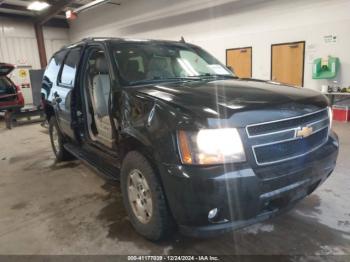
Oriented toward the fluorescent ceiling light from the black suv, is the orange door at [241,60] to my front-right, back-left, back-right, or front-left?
front-right

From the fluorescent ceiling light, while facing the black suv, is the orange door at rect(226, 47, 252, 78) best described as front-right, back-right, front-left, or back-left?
front-left

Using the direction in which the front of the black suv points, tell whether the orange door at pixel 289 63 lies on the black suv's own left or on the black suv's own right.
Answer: on the black suv's own left

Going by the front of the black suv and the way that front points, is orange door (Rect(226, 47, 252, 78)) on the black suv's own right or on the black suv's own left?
on the black suv's own left

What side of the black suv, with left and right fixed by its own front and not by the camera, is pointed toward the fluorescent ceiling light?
back

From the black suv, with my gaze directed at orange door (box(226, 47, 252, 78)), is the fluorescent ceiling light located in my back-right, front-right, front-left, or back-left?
front-left

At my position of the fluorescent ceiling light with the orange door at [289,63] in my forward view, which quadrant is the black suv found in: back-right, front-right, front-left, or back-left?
front-right

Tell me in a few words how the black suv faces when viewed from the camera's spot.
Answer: facing the viewer and to the right of the viewer

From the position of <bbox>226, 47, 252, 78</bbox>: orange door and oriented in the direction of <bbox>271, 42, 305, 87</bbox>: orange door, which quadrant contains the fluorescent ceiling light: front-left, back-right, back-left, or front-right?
back-right
